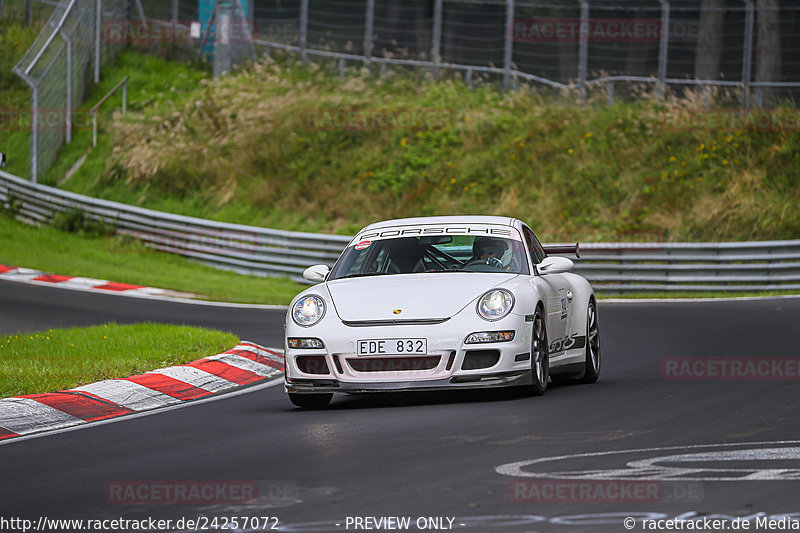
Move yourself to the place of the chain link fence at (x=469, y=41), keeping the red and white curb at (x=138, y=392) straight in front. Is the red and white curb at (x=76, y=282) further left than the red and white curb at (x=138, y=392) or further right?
right

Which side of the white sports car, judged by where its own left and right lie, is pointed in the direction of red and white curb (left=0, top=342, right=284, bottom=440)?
right

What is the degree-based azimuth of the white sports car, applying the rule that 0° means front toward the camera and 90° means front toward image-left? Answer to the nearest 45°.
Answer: approximately 0°

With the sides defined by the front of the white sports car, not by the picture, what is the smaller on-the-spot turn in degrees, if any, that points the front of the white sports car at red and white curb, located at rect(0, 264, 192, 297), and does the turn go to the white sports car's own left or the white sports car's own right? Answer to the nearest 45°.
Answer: approximately 135° to the white sports car's own right

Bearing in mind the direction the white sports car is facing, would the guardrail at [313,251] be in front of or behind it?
behind

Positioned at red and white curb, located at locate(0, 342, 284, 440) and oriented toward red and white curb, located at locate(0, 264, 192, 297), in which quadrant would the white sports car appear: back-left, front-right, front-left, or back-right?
back-right

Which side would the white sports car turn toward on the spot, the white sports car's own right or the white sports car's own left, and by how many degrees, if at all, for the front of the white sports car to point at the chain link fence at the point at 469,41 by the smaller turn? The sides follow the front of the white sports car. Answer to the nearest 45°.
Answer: approximately 180°

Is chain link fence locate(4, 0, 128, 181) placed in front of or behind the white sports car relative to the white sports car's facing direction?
behind
